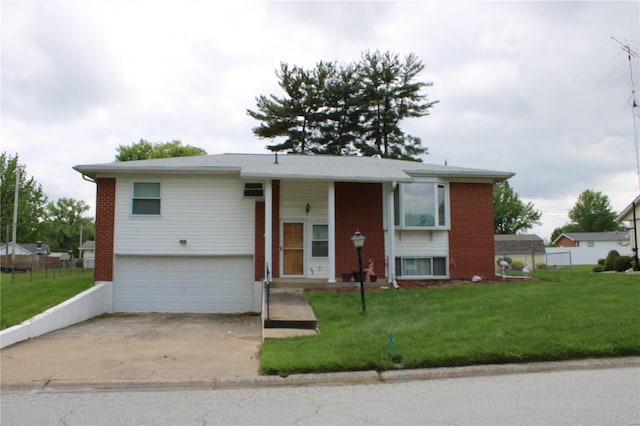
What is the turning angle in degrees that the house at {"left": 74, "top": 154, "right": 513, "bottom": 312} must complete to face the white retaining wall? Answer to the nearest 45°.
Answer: approximately 45° to its right

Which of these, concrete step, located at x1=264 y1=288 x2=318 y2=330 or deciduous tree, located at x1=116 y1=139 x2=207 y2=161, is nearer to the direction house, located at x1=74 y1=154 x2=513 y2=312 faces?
the concrete step

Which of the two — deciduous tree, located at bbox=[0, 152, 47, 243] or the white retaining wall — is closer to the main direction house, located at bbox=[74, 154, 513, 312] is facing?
the white retaining wall

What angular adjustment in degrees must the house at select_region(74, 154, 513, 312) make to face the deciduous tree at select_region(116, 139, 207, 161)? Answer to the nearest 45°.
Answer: approximately 180°

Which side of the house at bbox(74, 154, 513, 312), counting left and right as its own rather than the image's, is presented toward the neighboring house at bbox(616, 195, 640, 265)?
left

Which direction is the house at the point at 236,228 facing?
toward the camera

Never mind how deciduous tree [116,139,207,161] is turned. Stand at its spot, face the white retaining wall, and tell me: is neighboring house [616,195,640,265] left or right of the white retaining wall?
left

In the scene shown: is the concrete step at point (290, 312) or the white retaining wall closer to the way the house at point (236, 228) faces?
the concrete step

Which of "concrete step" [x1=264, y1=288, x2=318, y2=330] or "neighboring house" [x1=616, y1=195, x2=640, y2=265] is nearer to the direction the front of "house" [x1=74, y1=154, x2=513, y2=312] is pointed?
the concrete step

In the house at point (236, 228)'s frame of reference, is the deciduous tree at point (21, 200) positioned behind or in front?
behind
